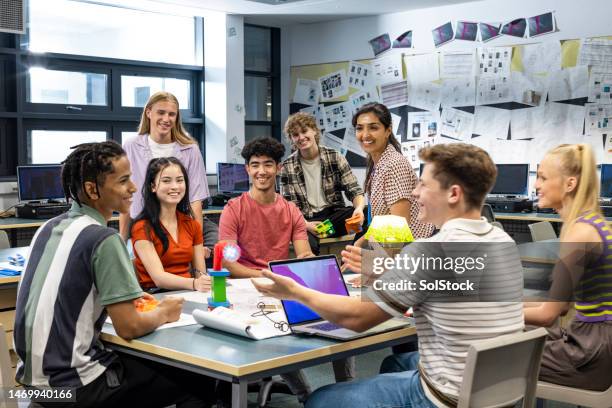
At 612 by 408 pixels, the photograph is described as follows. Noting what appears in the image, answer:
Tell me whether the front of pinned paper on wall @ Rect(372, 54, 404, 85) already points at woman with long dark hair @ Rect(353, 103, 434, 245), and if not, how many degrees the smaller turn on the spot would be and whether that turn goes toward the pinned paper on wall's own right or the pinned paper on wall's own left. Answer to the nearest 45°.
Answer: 0° — it already faces them

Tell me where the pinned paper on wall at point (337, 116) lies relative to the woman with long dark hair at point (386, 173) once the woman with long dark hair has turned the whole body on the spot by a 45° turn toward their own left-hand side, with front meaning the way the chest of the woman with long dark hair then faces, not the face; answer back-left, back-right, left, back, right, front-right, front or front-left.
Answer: back

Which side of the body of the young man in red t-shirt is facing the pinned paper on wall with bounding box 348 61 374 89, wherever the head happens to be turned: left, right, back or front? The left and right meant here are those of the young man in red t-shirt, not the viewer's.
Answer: back

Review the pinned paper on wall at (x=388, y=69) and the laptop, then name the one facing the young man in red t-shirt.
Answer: the pinned paper on wall

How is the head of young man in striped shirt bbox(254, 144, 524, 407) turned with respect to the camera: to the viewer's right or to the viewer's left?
to the viewer's left

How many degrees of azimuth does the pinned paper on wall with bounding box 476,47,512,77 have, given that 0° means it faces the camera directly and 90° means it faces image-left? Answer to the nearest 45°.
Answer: approximately 0°
